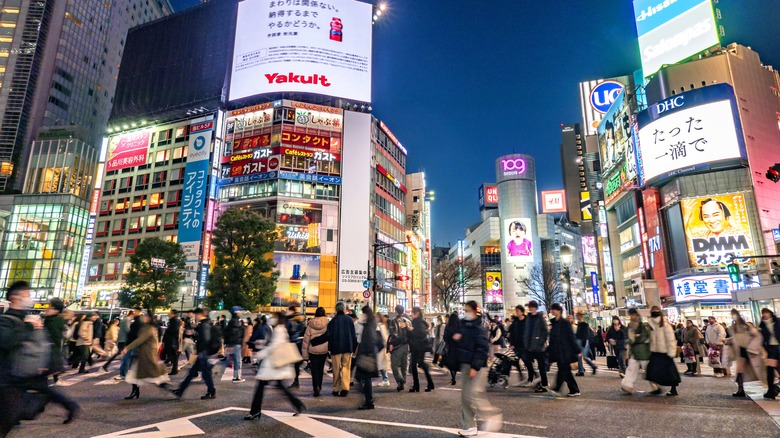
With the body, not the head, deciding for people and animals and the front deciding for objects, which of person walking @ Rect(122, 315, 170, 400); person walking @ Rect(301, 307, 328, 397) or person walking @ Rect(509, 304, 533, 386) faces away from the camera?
person walking @ Rect(301, 307, 328, 397)

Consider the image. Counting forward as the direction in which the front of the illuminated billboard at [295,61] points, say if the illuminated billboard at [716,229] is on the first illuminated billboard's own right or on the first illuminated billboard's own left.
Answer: on the first illuminated billboard's own left

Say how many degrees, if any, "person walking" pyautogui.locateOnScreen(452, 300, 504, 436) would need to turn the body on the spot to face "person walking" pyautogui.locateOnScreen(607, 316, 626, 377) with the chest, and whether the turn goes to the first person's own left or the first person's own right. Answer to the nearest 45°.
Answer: approximately 180°

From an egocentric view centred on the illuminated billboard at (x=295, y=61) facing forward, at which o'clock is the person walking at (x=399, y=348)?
The person walking is roughly at 12 o'clock from the illuminated billboard.

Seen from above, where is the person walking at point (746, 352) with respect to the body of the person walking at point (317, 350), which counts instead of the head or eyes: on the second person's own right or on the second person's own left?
on the second person's own right

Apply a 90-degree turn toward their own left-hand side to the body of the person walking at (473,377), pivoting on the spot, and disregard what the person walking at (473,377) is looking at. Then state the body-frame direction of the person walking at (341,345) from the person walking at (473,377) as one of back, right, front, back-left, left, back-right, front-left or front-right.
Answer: back

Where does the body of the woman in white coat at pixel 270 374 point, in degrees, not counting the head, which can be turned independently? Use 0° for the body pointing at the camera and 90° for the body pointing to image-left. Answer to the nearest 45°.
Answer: approximately 90°

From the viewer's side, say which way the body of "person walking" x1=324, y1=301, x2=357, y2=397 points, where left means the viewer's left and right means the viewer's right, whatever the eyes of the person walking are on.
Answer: facing away from the viewer

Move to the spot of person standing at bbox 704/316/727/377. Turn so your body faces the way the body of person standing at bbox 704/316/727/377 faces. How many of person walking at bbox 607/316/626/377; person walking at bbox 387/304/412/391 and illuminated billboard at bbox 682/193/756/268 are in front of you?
2

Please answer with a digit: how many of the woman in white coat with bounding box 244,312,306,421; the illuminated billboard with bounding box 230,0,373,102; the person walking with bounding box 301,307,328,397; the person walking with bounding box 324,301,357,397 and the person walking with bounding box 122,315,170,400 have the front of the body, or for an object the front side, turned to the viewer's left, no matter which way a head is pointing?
2
